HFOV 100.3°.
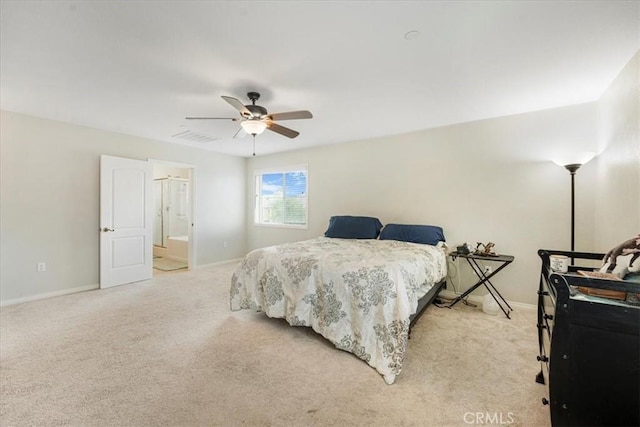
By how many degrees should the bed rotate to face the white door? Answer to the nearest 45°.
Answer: approximately 90° to its right

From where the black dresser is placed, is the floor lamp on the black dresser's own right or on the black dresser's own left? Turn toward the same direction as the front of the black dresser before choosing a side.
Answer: on the black dresser's own right

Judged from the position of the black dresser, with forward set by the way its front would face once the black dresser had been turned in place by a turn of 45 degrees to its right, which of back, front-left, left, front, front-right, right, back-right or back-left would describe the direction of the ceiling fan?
front-left

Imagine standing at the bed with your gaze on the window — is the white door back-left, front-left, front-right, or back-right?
front-left

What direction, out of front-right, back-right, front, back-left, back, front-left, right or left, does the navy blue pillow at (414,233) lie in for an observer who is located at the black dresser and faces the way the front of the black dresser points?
front-right

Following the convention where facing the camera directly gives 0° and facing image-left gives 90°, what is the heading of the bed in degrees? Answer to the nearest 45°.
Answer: approximately 45°

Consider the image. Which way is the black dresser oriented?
to the viewer's left

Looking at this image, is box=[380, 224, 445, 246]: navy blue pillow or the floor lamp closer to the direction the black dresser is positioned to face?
the navy blue pillow

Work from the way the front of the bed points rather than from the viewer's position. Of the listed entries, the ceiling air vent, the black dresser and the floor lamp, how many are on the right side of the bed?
1

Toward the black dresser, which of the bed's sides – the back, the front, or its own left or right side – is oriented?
left

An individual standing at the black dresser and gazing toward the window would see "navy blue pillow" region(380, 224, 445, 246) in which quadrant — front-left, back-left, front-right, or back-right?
front-right

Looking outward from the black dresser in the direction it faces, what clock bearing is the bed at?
The bed is roughly at 1 o'clock from the black dresser.

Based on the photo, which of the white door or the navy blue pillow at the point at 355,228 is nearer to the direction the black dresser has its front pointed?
the white door

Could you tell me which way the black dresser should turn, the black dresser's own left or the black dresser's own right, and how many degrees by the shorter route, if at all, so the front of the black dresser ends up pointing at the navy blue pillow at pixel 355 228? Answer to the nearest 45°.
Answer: approximately 45° to the black dresser's own right

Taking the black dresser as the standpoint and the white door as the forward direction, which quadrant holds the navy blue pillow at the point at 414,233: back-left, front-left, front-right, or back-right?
front-right

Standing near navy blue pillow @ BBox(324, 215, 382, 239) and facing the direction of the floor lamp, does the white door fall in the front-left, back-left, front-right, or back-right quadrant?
back-right

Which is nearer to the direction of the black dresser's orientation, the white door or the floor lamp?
the white door

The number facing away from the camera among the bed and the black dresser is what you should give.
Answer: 0

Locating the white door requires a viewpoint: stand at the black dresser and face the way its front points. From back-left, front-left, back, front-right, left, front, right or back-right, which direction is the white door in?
front

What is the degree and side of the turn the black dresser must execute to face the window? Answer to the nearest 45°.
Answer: approximately 45° to its right

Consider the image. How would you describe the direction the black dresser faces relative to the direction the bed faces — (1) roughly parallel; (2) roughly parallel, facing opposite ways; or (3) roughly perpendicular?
roughly perpendicular
